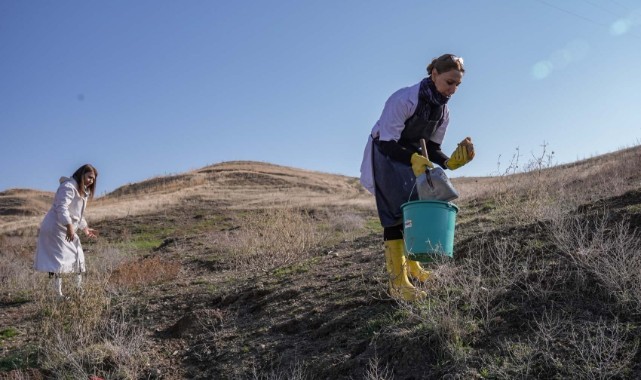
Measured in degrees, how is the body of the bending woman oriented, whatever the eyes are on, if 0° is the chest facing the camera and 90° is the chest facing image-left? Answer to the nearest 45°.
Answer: approximately 315°

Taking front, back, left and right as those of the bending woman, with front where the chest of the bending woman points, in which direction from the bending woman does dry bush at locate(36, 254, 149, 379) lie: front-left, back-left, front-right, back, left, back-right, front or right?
back-right

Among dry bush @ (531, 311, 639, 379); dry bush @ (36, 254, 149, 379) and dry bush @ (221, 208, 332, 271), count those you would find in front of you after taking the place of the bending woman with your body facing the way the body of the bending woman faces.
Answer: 1

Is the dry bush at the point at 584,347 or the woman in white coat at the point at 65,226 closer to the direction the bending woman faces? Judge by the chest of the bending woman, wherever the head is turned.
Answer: the dry bush

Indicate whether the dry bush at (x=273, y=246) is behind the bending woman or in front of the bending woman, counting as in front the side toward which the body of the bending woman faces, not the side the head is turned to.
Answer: behind

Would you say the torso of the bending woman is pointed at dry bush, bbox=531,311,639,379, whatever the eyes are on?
yes

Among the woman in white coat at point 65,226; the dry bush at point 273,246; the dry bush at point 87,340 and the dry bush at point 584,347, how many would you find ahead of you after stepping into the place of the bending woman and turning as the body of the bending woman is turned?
1

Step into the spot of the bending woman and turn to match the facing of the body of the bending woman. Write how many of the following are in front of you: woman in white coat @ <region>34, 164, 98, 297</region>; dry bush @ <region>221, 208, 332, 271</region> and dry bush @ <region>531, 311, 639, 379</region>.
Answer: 1

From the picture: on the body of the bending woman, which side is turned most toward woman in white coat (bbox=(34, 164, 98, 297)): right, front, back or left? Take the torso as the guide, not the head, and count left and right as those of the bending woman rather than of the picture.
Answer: back

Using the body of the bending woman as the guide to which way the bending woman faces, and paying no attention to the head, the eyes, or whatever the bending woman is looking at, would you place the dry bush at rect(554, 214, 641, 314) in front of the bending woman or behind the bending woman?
in front

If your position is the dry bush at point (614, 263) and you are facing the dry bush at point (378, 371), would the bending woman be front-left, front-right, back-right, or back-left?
front-right

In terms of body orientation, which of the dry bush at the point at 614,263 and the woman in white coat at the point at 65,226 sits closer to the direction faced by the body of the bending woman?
the dry bush

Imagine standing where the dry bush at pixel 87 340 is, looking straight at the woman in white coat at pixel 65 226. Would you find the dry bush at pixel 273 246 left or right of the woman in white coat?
right
